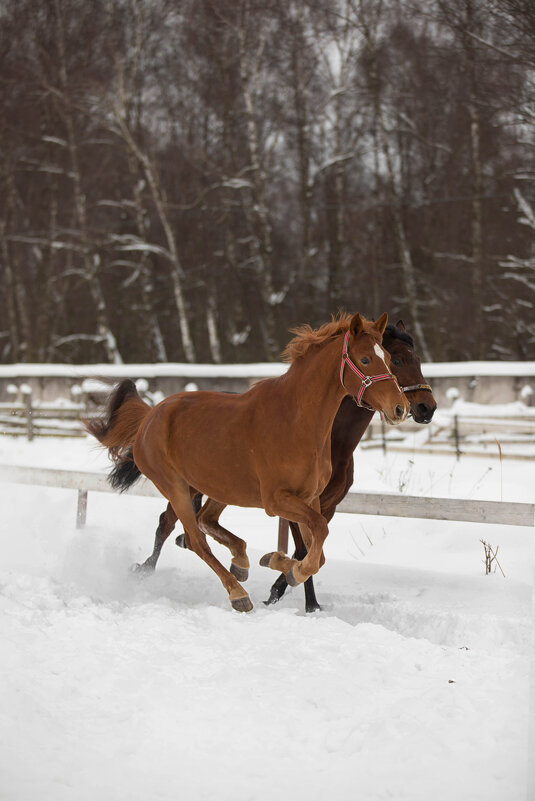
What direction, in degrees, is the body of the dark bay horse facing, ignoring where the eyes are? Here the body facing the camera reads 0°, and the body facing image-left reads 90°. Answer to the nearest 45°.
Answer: approximately 315°

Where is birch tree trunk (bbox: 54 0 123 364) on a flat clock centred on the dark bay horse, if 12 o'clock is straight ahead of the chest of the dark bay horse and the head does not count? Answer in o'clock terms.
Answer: The birch tree trunk is roughly at 7 o'clock from the dark bay horse.

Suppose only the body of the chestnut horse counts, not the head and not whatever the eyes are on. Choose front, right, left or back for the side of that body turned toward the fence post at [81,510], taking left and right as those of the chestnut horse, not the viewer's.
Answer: back

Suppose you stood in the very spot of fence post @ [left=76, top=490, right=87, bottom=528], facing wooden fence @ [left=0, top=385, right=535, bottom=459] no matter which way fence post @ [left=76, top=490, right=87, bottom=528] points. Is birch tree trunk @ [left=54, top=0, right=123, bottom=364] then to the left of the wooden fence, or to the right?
left

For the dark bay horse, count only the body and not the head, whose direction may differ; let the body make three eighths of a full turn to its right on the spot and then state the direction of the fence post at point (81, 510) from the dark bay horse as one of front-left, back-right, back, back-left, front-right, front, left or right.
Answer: front-right

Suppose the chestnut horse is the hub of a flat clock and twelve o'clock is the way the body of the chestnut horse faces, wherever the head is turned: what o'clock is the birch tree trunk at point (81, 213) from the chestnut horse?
The birch tree trunk is roughly at 7 o'clock from the chestnut horse.

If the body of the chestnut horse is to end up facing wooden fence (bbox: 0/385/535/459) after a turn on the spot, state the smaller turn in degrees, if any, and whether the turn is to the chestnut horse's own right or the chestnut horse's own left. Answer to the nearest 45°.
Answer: approximately 135° to the chestnut horse's own left

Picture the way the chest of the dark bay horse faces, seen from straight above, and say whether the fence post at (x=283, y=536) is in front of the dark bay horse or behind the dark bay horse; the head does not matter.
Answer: behind

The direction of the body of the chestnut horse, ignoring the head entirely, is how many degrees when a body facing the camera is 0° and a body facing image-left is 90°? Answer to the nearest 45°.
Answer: approximately 315°
